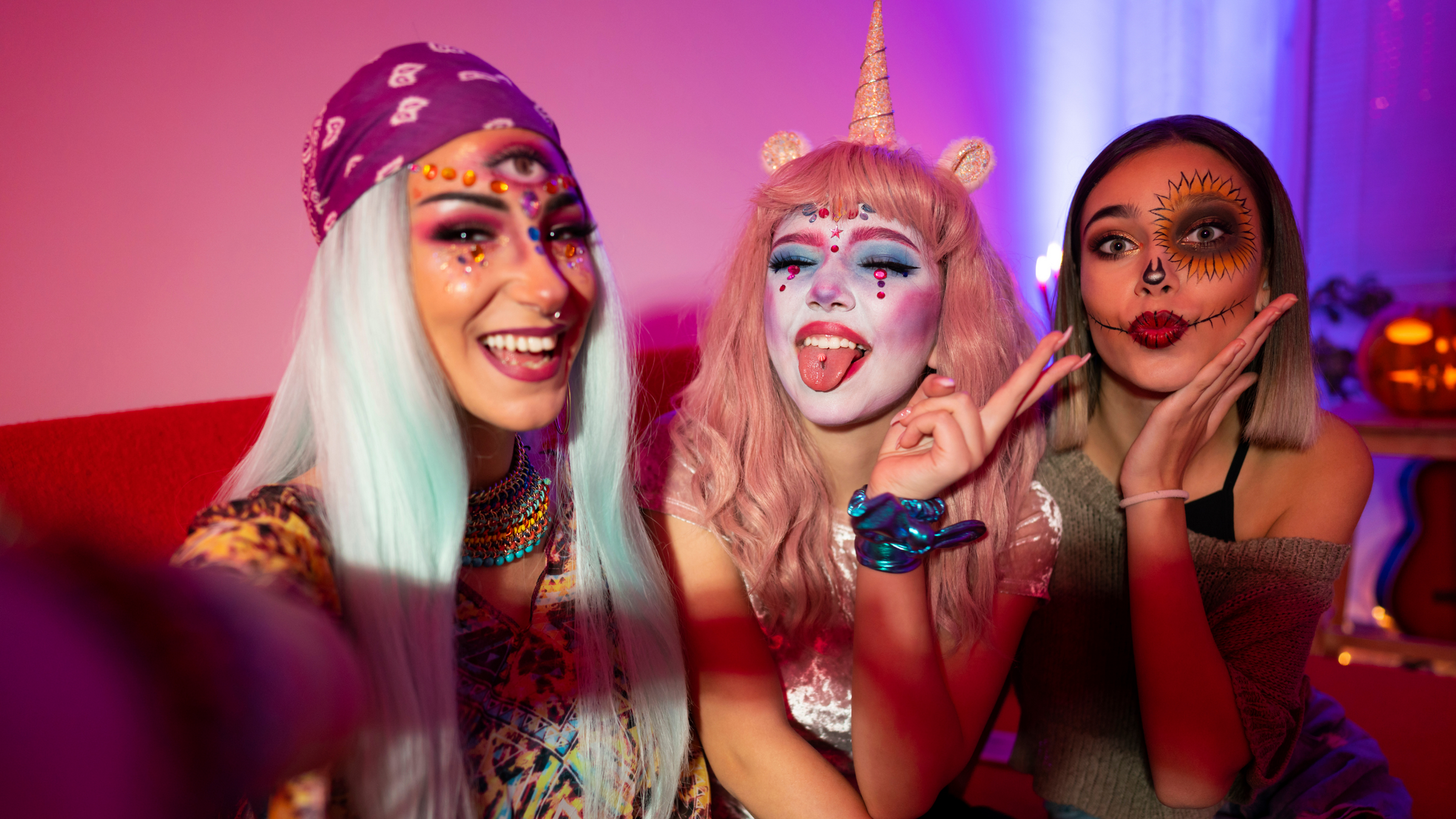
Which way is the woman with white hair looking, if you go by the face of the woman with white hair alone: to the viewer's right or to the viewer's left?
to the viewer's right

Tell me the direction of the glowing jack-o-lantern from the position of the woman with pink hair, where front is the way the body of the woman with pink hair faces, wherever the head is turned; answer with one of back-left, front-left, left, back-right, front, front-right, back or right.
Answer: back-left

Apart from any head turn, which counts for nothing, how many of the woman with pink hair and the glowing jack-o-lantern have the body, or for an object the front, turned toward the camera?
2

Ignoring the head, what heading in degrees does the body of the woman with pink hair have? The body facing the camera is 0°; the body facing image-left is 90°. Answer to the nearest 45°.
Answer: approximately 0°

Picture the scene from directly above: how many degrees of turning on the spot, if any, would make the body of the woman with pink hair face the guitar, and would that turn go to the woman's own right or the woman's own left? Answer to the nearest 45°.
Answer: approximately 135° to the woman's own left

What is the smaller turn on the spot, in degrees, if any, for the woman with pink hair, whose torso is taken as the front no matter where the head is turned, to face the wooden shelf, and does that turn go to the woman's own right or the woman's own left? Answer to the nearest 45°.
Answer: approximately 135° to the woman's own left

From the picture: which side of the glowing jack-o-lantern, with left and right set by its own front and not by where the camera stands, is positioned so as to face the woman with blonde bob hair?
front

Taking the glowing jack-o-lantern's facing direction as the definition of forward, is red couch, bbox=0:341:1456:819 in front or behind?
in front

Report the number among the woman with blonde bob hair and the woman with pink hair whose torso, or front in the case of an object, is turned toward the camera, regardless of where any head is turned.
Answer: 2

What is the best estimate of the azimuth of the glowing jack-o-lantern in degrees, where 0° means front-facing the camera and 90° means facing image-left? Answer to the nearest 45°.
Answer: approximately 0°
